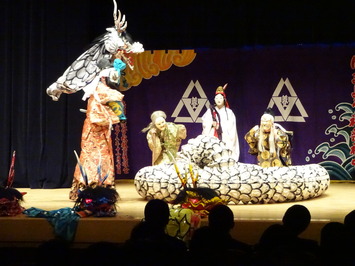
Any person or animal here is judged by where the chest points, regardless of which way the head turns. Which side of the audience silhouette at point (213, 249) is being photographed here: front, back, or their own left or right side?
back

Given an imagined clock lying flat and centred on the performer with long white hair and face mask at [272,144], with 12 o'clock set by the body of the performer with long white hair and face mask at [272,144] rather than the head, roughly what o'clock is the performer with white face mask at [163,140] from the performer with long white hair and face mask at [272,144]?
the performer with white face mask at [163,140] is roughly at 3 o'clock from the performer with long white hair and face mask at [272,144].

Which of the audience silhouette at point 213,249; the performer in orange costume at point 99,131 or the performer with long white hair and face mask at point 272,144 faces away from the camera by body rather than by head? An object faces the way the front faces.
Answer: the audience silhouette

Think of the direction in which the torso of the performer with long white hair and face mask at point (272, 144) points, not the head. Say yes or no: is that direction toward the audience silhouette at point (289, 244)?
yes

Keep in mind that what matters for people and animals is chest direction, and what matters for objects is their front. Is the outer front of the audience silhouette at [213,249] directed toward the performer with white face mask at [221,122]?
yes

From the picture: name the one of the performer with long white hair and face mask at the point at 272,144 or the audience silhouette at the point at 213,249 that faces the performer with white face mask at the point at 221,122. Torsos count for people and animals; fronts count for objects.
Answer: the audience silhouette

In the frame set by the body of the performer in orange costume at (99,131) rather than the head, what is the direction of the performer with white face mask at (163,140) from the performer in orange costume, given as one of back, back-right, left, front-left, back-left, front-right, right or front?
front-left

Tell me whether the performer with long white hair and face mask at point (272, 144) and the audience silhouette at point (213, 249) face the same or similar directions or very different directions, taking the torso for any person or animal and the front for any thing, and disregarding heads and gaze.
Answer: very different directions

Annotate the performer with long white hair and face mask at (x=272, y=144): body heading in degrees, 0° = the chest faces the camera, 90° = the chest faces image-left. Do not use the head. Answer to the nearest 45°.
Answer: approximately 0°
